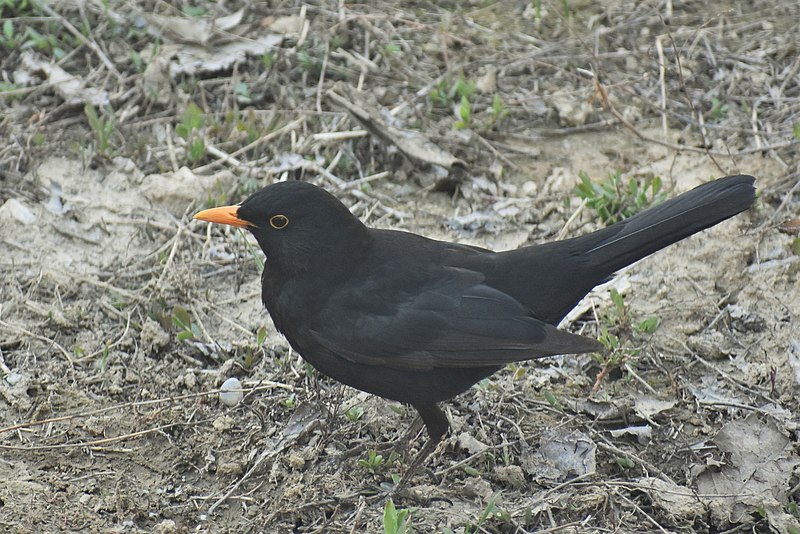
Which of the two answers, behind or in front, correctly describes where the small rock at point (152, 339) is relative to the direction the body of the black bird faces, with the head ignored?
in front

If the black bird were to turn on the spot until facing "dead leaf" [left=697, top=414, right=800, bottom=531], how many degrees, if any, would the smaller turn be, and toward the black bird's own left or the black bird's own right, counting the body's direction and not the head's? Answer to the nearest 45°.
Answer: approximately 180°

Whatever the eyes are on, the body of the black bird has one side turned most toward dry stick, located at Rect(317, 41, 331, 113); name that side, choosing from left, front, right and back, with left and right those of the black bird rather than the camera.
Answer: right

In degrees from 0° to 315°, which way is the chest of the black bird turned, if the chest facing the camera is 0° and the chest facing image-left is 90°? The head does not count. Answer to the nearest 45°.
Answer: approximately 90°

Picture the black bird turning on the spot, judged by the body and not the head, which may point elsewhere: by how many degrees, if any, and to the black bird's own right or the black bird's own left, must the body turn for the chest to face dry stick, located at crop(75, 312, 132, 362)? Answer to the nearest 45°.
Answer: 0° — it already faces it

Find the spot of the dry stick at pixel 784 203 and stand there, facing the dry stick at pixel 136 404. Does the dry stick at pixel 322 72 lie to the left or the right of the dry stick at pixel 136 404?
right

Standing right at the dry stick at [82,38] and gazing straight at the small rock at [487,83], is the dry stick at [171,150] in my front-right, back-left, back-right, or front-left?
front-right

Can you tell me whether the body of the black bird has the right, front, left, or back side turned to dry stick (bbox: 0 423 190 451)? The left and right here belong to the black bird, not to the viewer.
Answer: front

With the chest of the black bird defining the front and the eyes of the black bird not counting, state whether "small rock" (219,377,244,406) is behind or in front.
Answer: in front

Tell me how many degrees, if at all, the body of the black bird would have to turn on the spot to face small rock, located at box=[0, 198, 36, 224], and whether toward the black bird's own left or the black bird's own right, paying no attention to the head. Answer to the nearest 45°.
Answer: approximately 45° to the black bird's own right

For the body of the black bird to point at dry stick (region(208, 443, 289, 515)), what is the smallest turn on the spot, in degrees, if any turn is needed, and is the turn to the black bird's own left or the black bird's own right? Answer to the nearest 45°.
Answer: approximately 45° to the black bird's own left

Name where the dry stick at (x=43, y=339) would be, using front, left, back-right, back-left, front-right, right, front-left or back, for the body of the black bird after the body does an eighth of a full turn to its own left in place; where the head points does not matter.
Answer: front-right

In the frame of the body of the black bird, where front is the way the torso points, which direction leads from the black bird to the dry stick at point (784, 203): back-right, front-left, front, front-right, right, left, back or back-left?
back-right

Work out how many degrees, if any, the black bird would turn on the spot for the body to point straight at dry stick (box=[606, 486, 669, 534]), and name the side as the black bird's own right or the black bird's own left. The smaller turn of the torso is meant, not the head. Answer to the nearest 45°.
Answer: approximately 135° to the black bird's own left

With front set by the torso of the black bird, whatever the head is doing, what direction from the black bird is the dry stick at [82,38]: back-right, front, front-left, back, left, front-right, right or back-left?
front-right
